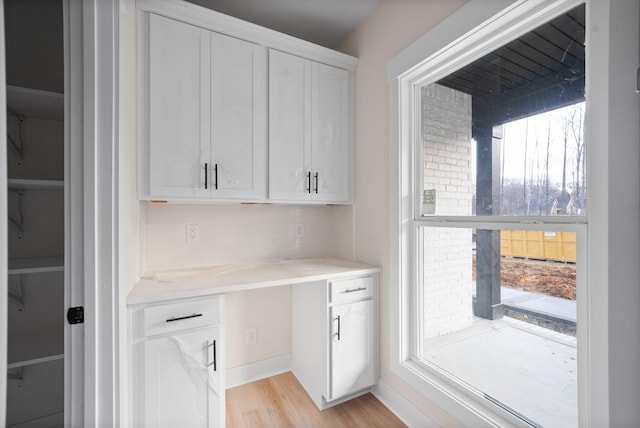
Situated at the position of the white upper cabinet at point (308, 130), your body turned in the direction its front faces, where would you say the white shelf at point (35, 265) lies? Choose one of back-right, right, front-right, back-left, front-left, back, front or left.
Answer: right

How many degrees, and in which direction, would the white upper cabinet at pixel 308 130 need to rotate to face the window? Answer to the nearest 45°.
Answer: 0° — it already faces it

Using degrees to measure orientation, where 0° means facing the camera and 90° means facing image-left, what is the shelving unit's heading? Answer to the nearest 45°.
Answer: approximately 0°

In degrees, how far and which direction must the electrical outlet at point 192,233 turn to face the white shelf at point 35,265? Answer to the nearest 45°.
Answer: approximately 45° to its right

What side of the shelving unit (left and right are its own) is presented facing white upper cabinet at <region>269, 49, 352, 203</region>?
left

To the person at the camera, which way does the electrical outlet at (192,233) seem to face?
facing the viewer

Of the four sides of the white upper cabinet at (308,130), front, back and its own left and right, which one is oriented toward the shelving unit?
right

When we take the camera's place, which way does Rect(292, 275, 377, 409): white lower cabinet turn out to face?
facing the viewer and to the right of the viewer
